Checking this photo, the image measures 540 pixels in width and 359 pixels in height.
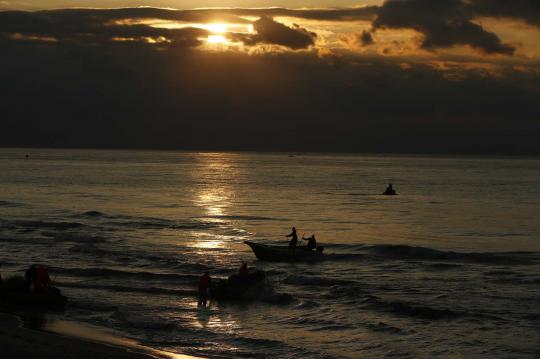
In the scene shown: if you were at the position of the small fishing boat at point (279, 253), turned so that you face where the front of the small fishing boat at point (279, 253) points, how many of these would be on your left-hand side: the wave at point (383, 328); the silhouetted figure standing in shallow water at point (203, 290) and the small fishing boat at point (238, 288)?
3

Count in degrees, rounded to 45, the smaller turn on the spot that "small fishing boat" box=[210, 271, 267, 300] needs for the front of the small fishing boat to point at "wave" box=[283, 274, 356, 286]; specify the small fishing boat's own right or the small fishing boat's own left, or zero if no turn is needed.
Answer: approximately 45° to the small fishing boat's own left

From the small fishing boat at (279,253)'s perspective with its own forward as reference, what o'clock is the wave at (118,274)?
The wave is roughly at 11 o'clock from the small fishing boat.

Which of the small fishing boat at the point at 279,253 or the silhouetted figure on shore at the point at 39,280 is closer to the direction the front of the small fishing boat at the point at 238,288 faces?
the small fishing boat

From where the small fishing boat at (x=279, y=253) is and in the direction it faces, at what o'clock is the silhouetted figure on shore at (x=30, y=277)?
The silhouetted figure on shore is roughly at 10 o'clock from the small fishing boat.

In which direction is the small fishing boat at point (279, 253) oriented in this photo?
to the viewer's left

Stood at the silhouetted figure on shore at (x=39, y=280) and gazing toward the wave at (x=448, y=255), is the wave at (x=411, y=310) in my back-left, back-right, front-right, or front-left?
front-right
